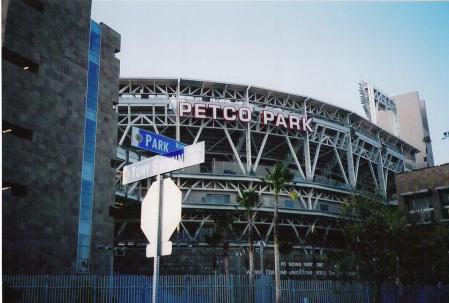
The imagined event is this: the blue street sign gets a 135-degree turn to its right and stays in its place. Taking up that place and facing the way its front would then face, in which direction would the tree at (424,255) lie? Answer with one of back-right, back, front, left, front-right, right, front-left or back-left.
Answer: back-right

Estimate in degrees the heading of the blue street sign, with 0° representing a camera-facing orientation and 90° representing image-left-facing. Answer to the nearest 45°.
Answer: approximately 315°

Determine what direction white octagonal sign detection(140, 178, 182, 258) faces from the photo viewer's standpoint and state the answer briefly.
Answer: facing away from the viewer and to the right of the viewer

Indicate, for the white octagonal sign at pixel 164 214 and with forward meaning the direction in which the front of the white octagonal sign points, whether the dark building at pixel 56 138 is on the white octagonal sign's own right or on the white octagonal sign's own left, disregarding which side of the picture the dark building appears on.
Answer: on the white octagonal sign's own left

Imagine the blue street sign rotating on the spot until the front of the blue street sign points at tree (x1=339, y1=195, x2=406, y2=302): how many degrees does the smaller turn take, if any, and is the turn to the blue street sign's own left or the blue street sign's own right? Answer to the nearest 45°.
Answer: approximately 90° to the blue street sign's own left

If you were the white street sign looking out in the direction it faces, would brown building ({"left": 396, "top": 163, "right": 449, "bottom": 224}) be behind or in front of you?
behind
